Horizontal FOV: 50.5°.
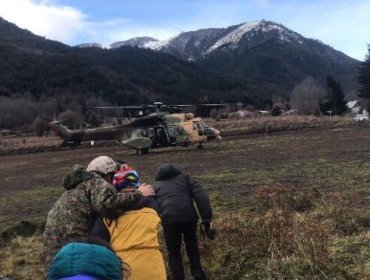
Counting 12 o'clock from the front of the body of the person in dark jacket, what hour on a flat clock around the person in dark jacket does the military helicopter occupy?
The military helicopter is roughly at 12 o'clock from the person in dark jacket.

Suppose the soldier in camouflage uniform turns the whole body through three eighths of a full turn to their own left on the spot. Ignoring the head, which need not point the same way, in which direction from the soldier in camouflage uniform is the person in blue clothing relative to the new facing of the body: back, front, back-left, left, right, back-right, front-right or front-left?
left

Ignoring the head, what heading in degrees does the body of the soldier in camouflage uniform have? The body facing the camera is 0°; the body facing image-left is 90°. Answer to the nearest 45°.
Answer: approximately 225°

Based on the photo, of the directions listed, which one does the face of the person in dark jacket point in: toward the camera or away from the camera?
away from the camera

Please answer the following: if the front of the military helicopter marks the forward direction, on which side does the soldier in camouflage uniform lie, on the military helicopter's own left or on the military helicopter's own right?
on the military helicopter's own right

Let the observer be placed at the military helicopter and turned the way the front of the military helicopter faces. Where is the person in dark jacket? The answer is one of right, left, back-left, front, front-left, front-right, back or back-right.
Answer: right

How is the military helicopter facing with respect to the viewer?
to the viewer's right

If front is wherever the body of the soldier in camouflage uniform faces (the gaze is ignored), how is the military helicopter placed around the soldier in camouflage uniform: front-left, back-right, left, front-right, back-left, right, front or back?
front-left

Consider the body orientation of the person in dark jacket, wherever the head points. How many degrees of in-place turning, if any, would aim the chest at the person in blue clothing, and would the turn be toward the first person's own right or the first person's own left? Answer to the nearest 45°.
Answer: approximately 180°

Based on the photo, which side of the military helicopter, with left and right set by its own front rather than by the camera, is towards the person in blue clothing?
right

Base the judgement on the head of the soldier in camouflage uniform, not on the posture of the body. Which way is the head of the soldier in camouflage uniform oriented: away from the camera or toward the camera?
away from the camera

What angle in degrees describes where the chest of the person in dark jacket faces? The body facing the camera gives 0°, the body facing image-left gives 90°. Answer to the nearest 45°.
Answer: approximately 180°

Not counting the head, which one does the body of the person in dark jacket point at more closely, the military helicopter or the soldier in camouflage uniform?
the military helicopter

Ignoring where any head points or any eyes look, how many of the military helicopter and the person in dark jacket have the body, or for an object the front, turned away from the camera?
1
